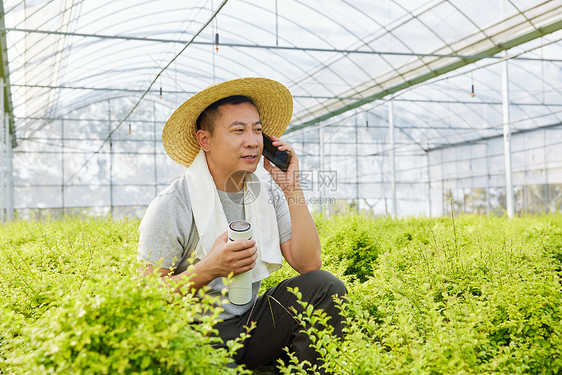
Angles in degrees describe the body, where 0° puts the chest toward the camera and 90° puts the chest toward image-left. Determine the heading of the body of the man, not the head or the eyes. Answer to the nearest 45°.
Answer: approximately 315°

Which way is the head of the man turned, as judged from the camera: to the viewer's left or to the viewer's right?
to the viewer's right

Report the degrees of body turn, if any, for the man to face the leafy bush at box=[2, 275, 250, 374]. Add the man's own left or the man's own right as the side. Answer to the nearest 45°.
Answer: approximately 45° to the man's own right
